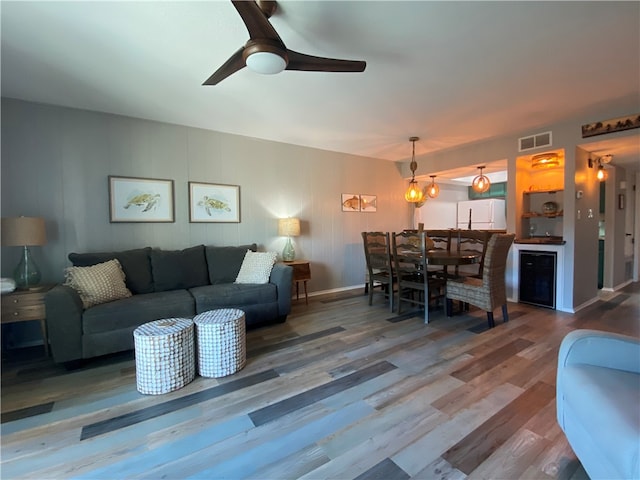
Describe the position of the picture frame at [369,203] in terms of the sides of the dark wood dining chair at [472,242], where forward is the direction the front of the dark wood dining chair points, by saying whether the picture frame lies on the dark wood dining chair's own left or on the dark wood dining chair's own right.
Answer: on the dark wood dining chair's own right

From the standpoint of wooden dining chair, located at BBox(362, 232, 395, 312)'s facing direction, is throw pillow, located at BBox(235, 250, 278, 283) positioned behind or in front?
behind

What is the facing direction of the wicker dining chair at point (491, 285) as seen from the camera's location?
facing away from the viewer and to the left of the viewer

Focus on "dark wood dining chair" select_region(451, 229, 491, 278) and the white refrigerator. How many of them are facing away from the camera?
0

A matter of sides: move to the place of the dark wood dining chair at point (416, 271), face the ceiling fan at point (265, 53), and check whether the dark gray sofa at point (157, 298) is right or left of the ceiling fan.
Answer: right

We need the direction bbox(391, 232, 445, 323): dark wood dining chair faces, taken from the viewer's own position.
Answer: facing away from the viewer and to the right of the viewer

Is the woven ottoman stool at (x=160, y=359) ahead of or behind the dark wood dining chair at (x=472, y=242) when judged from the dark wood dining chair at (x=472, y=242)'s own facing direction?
ahead

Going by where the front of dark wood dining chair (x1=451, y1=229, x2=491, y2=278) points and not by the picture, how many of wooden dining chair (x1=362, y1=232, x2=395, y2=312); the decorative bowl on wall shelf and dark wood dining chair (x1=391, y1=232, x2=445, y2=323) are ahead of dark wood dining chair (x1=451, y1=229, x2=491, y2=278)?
2

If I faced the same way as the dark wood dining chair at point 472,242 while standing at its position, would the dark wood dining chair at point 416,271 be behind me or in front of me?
in front

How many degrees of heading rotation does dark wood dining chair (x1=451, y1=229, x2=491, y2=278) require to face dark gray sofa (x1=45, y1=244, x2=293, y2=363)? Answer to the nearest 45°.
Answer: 0° — it already faces it

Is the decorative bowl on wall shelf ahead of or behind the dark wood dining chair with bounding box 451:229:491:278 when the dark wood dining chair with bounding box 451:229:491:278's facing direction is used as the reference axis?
behind

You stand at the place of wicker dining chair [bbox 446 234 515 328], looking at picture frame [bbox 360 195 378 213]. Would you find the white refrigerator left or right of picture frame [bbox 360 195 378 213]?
right

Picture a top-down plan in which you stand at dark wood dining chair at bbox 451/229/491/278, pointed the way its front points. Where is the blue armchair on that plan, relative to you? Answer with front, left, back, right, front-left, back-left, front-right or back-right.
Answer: front-left

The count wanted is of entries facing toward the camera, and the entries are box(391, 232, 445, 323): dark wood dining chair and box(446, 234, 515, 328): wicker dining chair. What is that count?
0

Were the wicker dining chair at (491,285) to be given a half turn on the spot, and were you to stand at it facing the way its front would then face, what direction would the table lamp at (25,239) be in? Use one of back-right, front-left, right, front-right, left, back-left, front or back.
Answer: right
